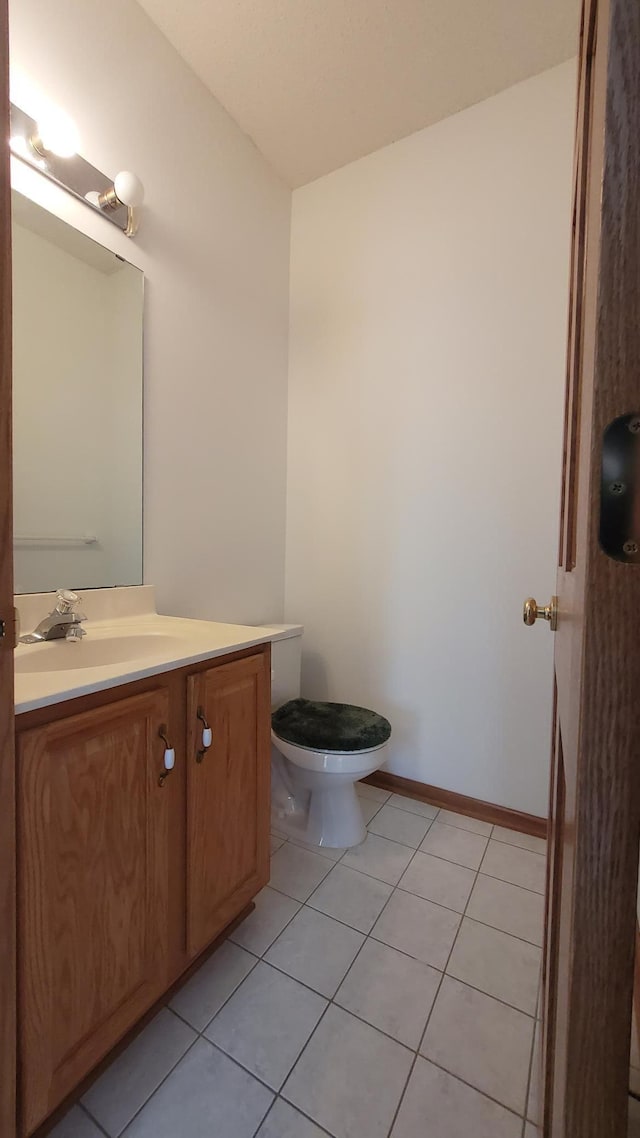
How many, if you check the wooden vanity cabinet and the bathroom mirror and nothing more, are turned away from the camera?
0

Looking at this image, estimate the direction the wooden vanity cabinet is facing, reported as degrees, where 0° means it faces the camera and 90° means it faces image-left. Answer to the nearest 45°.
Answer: approximately 315°

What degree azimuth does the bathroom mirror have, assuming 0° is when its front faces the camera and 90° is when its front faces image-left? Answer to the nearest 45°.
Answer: approximately 315°

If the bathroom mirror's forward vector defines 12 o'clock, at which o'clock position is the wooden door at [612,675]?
The wooden door is roughly at 1 o'clock from the bathroom mirror.

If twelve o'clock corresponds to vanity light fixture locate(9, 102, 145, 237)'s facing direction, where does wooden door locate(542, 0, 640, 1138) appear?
The wooden door is roughly at 1 o'clock from the vanity light fixture.

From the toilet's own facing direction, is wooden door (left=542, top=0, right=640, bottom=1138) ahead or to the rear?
ahead

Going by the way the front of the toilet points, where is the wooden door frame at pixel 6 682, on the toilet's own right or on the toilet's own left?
on the toilet's own right

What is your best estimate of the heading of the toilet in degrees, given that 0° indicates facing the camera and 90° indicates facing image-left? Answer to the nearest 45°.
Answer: approximately 315°
